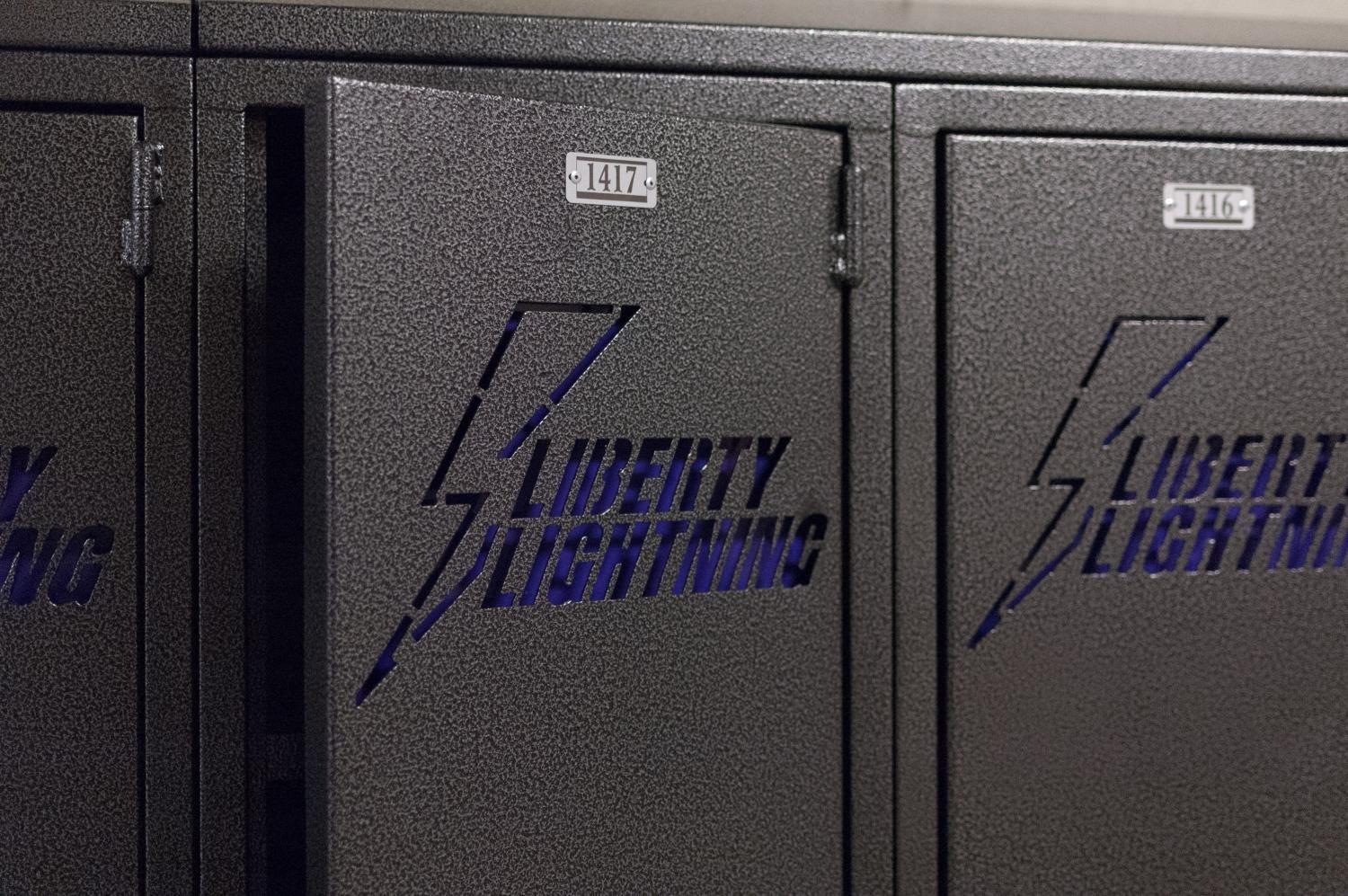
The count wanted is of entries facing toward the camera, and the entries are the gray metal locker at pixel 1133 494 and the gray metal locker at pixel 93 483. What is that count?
2

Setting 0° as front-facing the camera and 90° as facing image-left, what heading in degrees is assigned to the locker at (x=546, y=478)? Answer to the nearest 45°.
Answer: approximately 0°
